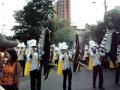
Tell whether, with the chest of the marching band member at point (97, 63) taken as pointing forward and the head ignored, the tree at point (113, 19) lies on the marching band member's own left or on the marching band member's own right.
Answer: on the marching band member's own left

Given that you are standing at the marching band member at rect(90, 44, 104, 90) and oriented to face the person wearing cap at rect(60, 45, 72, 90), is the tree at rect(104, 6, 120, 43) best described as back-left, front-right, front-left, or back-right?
back-right

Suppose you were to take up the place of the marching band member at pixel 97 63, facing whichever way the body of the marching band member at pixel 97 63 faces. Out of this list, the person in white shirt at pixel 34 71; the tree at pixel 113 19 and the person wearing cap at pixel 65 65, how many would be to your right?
2

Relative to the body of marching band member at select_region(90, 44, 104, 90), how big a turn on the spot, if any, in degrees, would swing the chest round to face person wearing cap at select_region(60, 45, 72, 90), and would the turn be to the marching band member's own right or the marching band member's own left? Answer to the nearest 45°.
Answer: approximately 90° to the marching band member's own right

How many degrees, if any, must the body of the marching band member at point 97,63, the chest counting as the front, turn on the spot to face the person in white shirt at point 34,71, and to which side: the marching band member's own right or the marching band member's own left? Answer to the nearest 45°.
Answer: approximately 90° to the marching band member's own right

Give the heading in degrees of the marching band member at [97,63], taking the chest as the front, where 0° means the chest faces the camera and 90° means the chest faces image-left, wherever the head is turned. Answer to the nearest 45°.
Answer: approximately 315°
